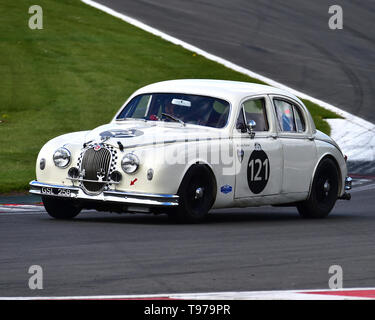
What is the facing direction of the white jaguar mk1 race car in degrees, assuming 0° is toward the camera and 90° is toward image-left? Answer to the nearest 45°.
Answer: approximately 45°
